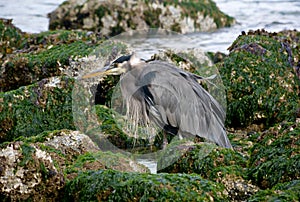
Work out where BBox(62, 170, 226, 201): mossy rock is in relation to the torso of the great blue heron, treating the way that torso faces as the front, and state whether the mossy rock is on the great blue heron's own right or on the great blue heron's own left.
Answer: on the great blue heron's own left

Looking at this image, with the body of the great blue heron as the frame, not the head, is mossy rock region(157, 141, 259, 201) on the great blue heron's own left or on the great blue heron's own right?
on the great blue heron's own left

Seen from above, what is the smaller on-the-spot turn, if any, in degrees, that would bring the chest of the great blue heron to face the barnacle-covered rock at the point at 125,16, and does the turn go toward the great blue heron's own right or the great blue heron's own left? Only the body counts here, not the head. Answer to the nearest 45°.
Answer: approximately 90° to the great blue heron's own right

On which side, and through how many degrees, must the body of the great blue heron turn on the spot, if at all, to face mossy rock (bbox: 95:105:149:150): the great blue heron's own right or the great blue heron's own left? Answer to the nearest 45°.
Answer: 0° — it already faces it

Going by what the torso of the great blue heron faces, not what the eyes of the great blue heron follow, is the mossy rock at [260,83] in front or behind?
behind

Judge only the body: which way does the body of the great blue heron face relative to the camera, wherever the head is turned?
to the viewer's left

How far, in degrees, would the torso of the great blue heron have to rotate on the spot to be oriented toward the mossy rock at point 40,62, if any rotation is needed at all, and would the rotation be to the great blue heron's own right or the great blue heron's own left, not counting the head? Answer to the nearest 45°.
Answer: approximately 45° to the great blue heron's own right

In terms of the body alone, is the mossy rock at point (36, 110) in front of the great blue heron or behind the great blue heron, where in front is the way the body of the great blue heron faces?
in front
